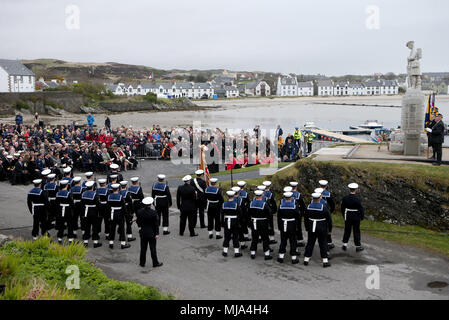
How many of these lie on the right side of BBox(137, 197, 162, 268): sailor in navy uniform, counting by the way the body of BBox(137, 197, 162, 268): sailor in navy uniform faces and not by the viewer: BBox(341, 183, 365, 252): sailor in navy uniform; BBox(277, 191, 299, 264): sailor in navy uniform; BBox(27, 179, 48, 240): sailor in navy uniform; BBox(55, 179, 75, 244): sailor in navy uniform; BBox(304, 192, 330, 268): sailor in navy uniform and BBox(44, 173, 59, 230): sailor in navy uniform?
3

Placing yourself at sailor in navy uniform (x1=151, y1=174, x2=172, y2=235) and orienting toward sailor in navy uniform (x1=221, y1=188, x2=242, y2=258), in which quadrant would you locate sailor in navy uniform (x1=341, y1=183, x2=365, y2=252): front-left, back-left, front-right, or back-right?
front-left

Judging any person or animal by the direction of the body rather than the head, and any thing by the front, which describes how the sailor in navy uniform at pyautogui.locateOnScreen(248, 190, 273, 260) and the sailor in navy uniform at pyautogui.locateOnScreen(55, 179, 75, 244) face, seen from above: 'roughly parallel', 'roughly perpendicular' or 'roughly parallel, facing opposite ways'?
roughly parallel

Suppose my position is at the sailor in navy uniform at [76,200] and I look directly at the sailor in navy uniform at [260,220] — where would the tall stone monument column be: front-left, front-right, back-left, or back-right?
front-left

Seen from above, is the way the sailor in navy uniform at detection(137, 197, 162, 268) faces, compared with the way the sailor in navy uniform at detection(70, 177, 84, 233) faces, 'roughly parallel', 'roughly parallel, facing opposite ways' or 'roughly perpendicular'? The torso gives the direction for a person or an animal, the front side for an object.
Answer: roughly parallel
